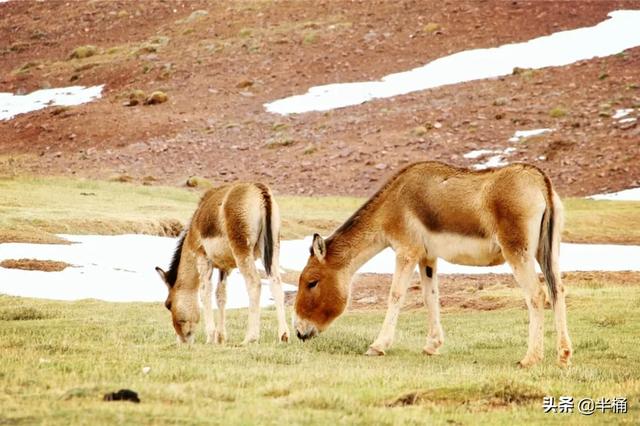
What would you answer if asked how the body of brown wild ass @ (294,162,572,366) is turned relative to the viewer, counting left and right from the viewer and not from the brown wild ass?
facing to the left of the viewer

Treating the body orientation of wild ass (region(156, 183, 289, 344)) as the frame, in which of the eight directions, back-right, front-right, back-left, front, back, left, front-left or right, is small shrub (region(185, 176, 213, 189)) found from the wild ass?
front-right

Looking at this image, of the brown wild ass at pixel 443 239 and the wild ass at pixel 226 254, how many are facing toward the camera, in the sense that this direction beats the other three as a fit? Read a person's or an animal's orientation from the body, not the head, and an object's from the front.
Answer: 0

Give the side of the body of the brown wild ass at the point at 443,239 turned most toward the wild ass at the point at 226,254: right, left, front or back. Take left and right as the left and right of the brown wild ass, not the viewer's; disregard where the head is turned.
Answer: front

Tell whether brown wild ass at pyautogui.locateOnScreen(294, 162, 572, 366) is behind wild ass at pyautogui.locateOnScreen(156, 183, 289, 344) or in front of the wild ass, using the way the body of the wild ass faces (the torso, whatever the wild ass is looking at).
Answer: behind

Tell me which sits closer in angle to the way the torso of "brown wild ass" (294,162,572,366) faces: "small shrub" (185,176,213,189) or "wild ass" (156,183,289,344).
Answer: the wild ass

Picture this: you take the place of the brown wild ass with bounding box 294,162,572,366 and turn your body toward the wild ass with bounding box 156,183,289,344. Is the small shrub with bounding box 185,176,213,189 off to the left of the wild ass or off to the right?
right
